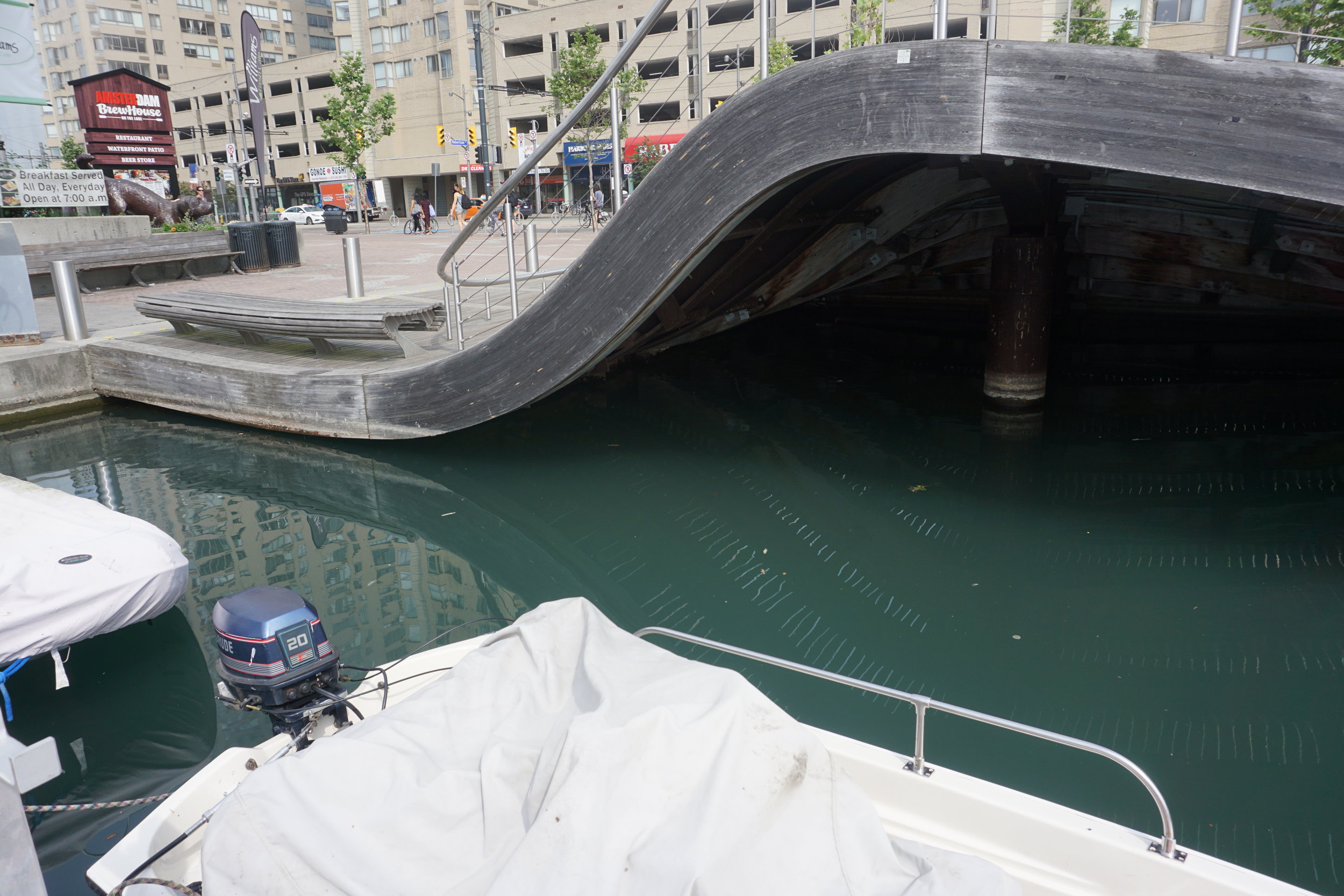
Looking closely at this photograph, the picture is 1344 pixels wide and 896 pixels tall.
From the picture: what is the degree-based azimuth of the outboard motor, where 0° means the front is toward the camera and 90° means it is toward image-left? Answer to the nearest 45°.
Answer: approximately 315°

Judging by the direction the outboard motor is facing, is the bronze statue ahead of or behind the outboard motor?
behind

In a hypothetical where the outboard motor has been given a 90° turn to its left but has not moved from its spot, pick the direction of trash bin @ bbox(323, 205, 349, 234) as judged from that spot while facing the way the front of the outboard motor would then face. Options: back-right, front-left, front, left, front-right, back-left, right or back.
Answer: front-left

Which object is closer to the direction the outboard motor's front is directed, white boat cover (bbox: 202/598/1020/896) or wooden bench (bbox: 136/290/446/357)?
the white boat cover
